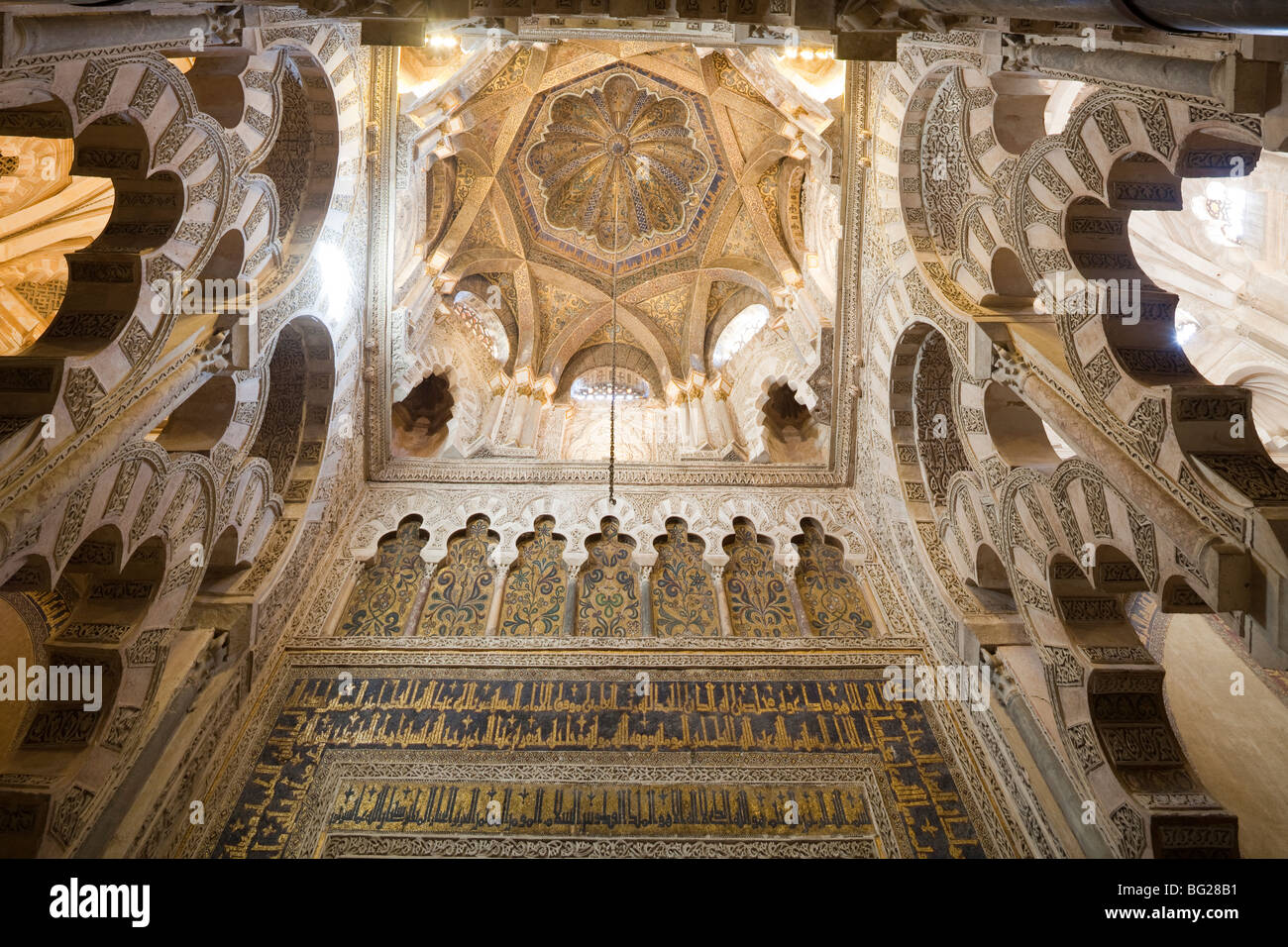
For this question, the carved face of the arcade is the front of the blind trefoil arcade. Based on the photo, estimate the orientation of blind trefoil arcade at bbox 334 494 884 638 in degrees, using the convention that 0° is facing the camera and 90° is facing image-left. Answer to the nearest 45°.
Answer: approximately 0°

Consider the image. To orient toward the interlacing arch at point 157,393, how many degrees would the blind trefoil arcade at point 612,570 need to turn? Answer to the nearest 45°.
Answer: approximately 45° to its right
